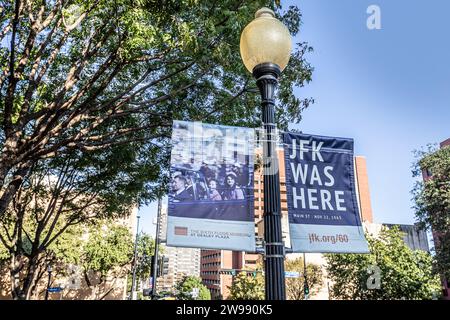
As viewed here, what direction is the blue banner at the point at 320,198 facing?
toward the camera

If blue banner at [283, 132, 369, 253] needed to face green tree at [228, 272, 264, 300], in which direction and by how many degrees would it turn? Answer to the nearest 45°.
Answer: approximately 180°

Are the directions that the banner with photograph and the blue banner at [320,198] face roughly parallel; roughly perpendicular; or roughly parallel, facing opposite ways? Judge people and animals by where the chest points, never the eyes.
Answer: roughly parallel

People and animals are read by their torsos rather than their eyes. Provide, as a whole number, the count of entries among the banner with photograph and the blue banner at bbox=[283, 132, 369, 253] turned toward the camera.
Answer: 2

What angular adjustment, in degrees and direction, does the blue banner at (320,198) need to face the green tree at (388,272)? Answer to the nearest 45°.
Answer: approximately 180°

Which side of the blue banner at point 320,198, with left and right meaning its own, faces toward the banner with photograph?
right

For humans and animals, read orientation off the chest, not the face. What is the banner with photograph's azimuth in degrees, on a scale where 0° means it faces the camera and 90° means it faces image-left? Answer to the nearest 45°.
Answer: approximately 0°

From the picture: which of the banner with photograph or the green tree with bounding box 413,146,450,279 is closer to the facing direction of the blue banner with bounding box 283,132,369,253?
the banner with photograph
